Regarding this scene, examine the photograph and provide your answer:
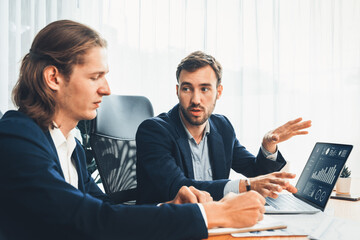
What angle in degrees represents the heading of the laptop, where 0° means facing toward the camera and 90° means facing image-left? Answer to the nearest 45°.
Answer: approximately 45°

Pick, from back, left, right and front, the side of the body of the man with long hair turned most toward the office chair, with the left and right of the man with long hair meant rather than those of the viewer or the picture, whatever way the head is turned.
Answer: left

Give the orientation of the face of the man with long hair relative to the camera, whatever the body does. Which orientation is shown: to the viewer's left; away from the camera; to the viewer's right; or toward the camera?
to the viewer's right

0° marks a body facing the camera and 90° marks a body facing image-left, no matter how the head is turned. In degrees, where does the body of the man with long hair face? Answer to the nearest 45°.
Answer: approximately 270°

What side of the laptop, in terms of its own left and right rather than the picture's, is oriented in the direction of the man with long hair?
front

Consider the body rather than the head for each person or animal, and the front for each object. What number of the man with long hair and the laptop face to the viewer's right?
1
